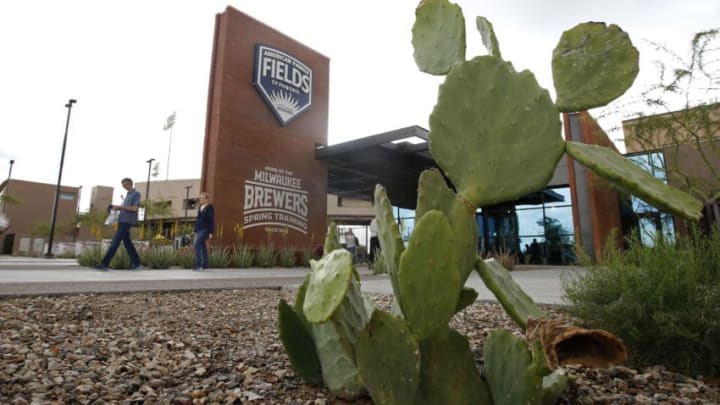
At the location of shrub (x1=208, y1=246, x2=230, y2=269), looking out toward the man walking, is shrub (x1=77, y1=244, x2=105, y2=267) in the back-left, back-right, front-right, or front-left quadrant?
front-right

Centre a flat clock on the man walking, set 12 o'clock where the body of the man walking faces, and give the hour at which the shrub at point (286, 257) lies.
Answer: The shrub is roughly at 5 o'clock from the man walking.

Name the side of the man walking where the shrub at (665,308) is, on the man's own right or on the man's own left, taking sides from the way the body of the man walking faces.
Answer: on the man's own left

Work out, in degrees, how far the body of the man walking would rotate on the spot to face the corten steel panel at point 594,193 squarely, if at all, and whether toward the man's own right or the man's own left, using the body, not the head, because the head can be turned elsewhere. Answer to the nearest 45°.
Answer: approximately 180°

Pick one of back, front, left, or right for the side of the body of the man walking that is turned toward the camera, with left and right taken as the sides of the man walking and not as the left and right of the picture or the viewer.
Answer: left

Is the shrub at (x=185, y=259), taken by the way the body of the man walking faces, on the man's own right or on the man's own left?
on the man's own right
